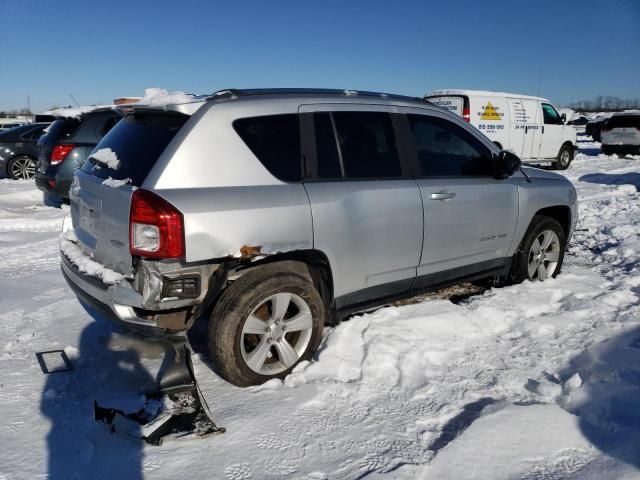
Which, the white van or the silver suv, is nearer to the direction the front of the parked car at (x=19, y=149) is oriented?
the white van

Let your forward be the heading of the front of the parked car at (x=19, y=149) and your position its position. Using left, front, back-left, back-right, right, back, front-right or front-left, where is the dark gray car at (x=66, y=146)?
back-right

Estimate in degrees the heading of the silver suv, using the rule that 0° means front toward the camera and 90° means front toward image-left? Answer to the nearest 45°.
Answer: approximately 225°

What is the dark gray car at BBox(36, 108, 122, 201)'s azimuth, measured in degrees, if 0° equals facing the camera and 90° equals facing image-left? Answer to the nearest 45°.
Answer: approximately 225°

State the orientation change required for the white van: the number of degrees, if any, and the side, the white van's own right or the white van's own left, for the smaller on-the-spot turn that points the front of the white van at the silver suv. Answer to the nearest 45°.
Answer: approximately 135° to the white van's own right

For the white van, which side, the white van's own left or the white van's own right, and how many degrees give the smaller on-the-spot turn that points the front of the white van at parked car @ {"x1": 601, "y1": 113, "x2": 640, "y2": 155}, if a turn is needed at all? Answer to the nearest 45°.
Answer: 0° — it already faces it

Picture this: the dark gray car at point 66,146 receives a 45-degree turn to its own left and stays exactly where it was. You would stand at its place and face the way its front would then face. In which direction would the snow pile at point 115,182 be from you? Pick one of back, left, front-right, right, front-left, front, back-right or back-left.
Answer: back

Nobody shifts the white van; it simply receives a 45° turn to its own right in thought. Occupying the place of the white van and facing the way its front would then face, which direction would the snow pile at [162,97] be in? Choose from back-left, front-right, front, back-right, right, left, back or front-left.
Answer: right

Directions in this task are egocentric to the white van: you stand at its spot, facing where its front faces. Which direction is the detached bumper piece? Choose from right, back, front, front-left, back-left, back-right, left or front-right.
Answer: back-right
